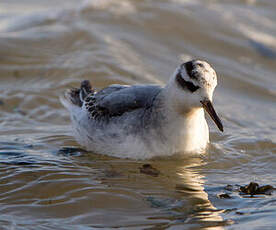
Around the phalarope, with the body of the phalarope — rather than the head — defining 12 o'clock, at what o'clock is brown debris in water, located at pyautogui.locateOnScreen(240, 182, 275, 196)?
The brown debris in water is roughly at 1 o'clock from the phalarope.

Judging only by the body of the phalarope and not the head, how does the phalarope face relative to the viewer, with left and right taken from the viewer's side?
facing to the right of the viewer
